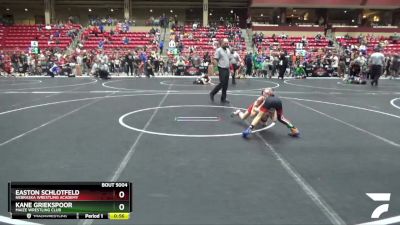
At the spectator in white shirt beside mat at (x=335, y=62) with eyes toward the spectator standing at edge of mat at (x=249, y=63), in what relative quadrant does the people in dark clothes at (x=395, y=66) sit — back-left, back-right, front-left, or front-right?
back-left

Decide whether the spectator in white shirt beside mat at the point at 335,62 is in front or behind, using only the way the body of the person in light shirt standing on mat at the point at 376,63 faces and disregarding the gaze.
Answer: in front
